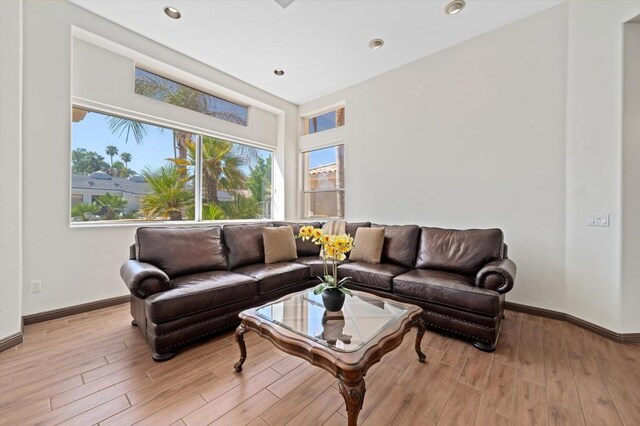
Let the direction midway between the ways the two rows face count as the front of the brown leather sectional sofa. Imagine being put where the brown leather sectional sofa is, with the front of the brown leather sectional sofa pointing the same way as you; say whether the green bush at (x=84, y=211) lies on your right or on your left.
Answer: on your right

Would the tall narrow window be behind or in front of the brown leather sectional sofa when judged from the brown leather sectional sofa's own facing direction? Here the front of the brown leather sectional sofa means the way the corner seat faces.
behind

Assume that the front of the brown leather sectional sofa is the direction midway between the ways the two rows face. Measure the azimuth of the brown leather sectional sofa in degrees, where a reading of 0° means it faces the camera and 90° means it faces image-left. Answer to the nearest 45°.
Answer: approximately 0°

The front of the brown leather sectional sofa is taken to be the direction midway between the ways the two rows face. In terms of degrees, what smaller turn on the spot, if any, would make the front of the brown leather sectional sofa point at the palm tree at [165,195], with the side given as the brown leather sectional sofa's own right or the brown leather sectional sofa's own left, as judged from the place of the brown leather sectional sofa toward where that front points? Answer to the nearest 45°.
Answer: approximately 135° to the brown leather sectional sofa's own right

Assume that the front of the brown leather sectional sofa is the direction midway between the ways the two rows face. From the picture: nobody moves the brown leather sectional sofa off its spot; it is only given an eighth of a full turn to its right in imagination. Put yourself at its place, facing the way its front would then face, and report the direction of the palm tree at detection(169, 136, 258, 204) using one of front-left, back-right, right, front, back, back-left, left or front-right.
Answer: right
